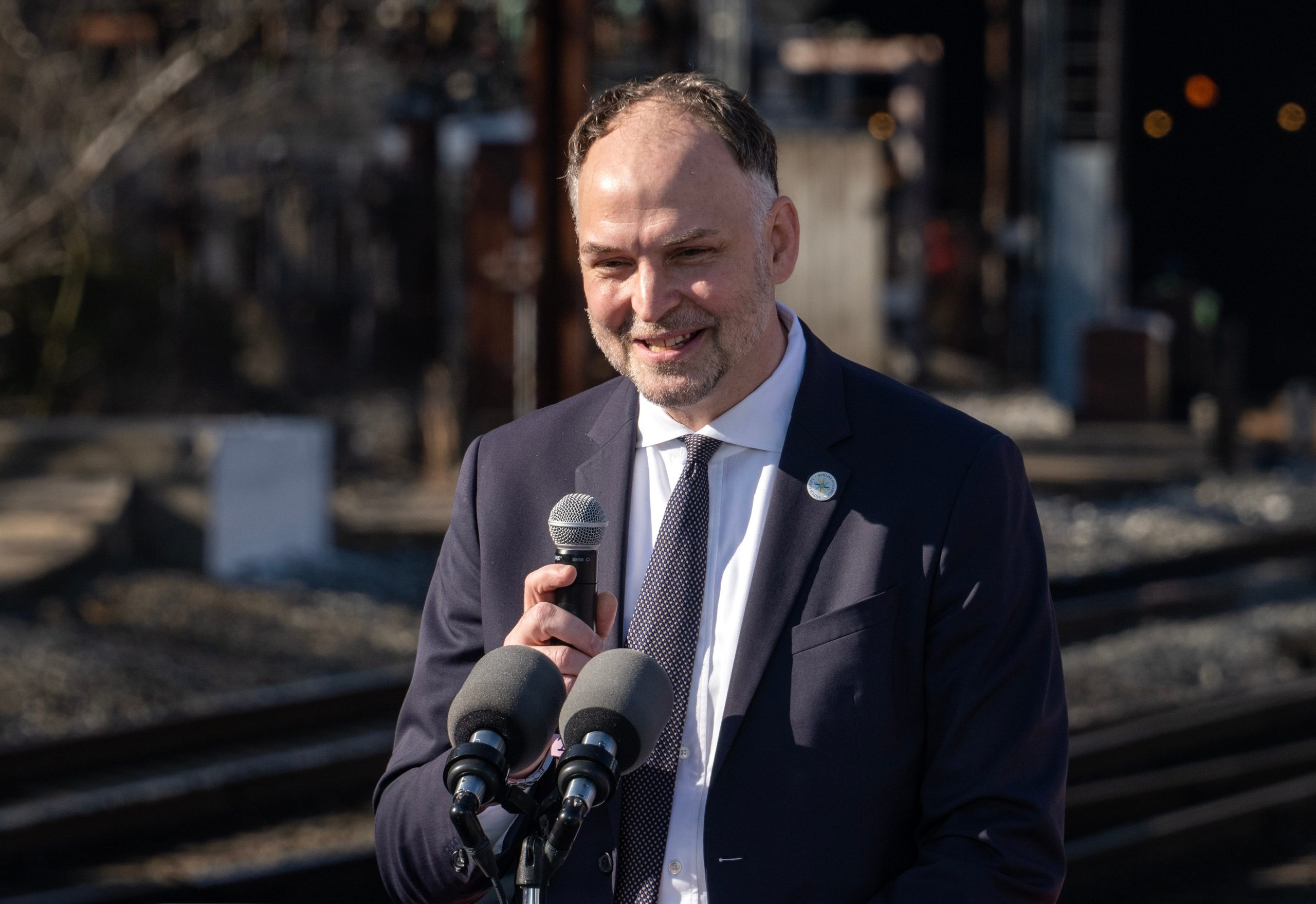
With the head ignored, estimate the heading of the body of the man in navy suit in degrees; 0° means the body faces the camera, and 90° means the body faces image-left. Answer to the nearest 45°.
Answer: approximately 45°

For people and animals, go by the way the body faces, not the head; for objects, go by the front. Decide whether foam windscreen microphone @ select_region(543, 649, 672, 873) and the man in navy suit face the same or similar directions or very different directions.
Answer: very different directions

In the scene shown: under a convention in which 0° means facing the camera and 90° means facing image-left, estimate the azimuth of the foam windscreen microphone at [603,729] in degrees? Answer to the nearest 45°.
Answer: approximately 225°

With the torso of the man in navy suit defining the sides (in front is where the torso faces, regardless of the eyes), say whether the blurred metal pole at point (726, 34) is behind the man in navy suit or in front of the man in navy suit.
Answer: behind
